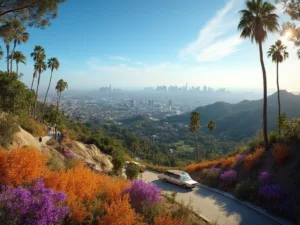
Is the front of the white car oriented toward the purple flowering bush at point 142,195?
no

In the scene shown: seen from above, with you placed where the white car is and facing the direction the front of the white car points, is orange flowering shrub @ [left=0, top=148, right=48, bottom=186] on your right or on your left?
on your right

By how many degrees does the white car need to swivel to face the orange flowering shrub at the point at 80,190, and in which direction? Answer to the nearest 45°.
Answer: approximately 45° to its right

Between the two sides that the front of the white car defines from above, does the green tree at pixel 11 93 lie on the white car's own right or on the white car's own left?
on the white car's own right
